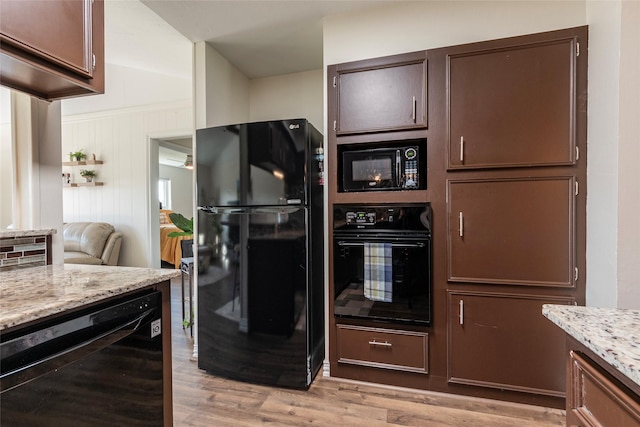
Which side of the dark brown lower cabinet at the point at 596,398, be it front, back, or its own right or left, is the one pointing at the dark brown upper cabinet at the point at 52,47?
front

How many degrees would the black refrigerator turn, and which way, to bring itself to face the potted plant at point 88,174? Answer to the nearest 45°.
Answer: approximately 135° to its right

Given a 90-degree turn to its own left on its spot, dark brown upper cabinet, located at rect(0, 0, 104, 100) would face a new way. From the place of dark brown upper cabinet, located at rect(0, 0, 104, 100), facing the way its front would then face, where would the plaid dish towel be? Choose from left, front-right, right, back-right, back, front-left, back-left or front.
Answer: front-right

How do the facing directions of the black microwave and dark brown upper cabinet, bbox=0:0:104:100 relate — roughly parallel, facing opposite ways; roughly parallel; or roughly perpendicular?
roughly perpendicular

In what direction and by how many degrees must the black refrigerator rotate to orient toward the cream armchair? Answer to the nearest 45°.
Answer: approximately 135° to its right

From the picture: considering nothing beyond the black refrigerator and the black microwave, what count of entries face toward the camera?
2

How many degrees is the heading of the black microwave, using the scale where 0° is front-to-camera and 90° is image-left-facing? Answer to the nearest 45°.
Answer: approximately 0°

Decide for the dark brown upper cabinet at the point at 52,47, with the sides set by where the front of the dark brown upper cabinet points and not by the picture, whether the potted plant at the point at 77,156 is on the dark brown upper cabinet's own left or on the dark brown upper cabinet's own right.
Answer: on the dark brown upper cabinet's own left

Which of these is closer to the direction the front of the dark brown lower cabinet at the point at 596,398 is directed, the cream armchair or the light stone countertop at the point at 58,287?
the light stone countertop

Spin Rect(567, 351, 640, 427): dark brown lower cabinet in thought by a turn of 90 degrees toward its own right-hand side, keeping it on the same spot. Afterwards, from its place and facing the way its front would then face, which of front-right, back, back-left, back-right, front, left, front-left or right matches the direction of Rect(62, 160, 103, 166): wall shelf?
front-left

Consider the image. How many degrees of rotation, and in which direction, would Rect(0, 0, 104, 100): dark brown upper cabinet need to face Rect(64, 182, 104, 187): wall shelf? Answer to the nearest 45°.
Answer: approximately 135° to its left

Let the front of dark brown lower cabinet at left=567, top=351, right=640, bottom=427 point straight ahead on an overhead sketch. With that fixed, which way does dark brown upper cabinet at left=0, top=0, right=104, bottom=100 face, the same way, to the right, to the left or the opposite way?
the opposite way

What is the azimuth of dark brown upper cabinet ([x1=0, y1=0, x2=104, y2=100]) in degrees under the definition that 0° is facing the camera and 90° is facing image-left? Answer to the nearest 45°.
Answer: approximately 315°
